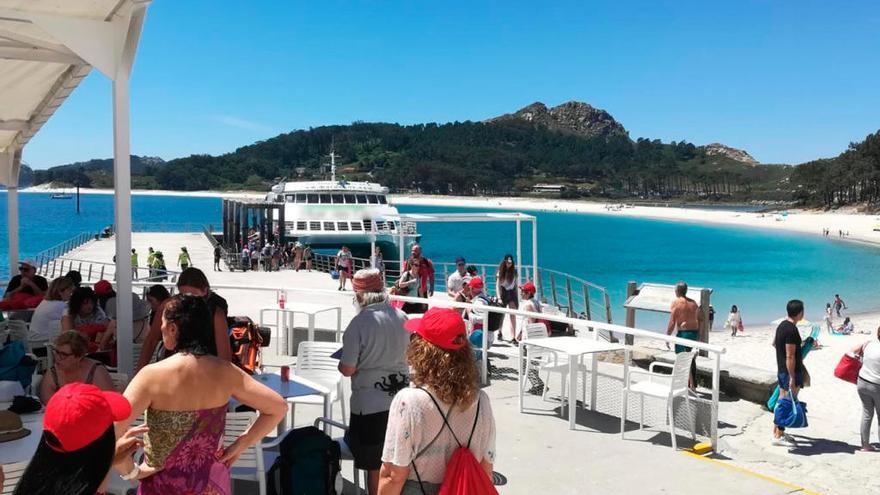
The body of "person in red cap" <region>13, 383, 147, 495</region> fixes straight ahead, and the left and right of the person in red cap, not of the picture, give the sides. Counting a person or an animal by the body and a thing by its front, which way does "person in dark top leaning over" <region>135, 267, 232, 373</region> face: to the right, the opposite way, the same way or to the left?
the opposite way

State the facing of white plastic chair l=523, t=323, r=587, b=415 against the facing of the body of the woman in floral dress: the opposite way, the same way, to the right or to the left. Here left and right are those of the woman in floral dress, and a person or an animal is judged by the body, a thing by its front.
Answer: the opposite way

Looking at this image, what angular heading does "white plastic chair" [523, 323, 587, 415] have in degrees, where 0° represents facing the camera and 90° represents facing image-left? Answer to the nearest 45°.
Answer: approximately 315°

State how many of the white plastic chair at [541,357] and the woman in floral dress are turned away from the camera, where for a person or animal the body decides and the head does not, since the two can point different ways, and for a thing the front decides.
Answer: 1

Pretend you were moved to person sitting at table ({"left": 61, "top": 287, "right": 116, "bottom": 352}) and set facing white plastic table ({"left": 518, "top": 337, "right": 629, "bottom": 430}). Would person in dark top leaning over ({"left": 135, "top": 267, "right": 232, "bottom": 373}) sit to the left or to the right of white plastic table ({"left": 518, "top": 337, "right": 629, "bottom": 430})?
right

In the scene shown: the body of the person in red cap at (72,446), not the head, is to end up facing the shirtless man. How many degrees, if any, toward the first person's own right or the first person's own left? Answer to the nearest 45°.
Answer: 0° — they already face them

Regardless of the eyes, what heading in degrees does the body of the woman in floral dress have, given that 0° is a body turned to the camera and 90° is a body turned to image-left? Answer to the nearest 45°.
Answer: approximately 180°

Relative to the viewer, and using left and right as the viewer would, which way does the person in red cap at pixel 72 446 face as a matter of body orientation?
facing away from the viewer and to the right of the viewer

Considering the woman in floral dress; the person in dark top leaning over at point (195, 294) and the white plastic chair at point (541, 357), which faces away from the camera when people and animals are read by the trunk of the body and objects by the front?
the woman in floral dress

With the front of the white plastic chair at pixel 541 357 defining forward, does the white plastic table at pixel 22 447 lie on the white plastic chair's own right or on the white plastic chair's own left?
on the white plastic chair's own right
